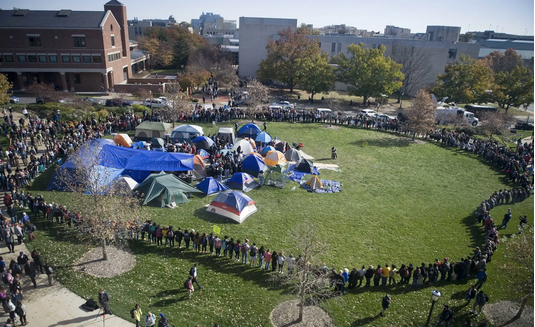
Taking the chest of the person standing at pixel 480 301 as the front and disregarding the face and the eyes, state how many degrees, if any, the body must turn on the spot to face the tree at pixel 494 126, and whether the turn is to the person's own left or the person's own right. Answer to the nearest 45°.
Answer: approximately 45° to the person's own right

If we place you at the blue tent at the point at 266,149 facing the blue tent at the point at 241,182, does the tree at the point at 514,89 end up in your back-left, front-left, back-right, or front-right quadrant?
back-left

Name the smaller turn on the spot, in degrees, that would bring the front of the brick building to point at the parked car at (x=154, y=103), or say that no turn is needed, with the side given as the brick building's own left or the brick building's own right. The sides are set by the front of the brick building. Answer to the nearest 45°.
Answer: approximately 45° to the brick building's own left

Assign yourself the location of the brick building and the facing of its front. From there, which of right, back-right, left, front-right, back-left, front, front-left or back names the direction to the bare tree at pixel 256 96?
front-left

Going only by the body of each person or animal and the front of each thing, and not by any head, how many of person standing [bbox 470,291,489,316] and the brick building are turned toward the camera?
1

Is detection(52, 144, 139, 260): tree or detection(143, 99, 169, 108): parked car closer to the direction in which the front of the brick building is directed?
the tree

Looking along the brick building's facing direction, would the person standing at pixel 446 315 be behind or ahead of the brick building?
ahead

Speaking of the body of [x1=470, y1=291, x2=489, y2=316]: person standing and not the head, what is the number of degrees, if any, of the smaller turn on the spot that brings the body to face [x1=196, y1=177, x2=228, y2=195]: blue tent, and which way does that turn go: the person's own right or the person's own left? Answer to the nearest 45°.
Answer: approximately 45° to the person's own left

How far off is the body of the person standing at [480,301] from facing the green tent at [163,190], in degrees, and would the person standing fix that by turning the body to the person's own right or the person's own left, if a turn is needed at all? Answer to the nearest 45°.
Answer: approximately 45° to the person's own left

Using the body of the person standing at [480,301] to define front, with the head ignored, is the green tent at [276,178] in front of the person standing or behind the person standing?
in front

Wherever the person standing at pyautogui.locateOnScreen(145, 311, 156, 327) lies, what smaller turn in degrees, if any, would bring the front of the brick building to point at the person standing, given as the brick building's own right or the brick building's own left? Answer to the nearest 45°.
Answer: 0° — it already faces them

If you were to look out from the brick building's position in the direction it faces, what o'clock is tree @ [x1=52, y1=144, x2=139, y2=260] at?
The tree is roughly at 12 o'clock from the brick building.

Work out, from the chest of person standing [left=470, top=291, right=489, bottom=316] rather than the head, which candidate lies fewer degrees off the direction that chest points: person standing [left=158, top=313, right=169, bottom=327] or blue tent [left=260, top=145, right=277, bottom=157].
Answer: the blue tent

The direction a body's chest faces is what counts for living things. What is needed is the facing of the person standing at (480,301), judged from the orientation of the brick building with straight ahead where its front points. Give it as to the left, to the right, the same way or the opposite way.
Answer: the opposite way

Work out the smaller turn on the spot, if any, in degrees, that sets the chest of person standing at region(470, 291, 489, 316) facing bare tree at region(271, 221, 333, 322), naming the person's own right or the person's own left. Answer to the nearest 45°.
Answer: approximately 90° to the person's own left

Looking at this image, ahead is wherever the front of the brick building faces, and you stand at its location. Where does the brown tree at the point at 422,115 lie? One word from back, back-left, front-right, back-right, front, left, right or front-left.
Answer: front-left

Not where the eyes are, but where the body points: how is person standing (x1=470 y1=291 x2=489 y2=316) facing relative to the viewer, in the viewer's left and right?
facing away from the viewer and to the left of the viewer

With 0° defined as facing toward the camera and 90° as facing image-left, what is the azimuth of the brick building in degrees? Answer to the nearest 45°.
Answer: approximately 0°
